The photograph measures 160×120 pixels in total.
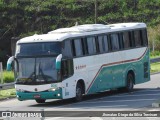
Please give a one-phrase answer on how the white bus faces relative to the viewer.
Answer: facing the viewer and to the left of the viewer
